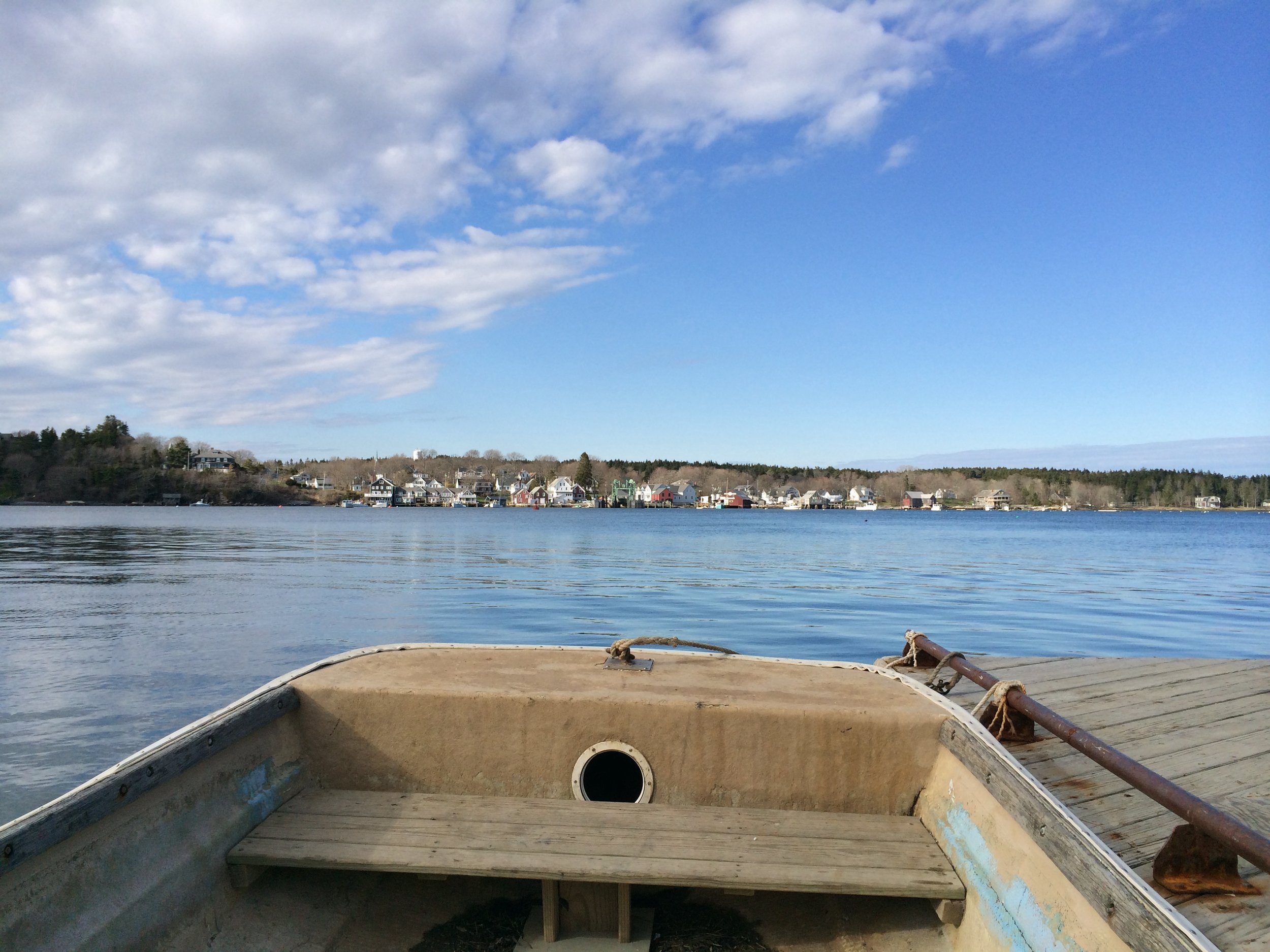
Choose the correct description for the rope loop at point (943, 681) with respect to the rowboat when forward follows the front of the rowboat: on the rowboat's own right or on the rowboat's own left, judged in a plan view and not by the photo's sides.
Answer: on the rowboat's own right

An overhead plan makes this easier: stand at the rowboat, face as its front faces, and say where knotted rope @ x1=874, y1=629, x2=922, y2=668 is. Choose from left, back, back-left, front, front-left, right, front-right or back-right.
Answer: front-right

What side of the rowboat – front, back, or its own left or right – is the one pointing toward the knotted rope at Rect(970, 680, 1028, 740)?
right

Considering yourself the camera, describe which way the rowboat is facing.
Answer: facing away from the viewer

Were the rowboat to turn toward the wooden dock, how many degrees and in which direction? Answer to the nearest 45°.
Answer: approximately 90° to its right
